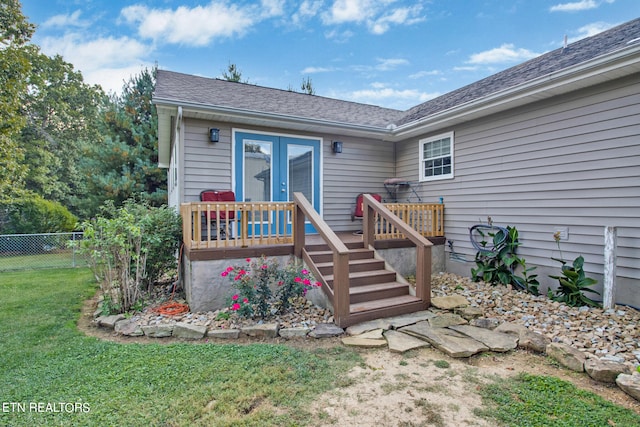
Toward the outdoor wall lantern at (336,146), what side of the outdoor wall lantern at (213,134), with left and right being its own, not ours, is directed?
left

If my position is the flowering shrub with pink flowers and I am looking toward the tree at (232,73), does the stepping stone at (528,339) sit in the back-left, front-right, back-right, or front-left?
back-right

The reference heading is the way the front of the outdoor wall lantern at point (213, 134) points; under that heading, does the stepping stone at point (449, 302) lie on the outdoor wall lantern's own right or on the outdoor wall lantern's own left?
on the outdoor wall lantern's own left

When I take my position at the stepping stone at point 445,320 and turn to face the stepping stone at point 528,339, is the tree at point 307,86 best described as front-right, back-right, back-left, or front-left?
back-left

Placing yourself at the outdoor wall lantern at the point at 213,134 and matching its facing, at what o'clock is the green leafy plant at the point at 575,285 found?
The green leafy plant is roughly at 10 o'clock from the outdoor wall lantern.

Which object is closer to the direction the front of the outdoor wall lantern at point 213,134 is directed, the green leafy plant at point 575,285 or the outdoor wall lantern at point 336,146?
the green leafy plant
